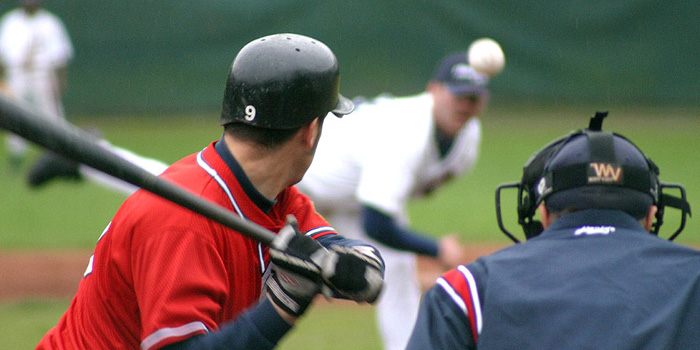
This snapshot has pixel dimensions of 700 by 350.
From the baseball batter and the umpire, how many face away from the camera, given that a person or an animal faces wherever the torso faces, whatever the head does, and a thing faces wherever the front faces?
1

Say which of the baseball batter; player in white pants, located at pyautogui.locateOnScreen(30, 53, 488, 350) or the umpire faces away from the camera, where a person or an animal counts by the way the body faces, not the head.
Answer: the umpire

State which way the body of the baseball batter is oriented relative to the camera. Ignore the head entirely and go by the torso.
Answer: to the viewer's right

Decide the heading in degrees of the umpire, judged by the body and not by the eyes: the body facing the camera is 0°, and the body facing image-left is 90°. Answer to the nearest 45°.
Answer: approximately 180°

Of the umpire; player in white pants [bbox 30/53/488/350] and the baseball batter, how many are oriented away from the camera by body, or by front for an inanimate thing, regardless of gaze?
1

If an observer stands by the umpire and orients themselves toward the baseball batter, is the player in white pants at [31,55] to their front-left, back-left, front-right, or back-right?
front-right

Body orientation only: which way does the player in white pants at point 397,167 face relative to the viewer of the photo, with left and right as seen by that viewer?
facing the viewer and to the right of the viewer

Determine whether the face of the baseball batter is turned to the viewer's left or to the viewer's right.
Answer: to the viewer's right
